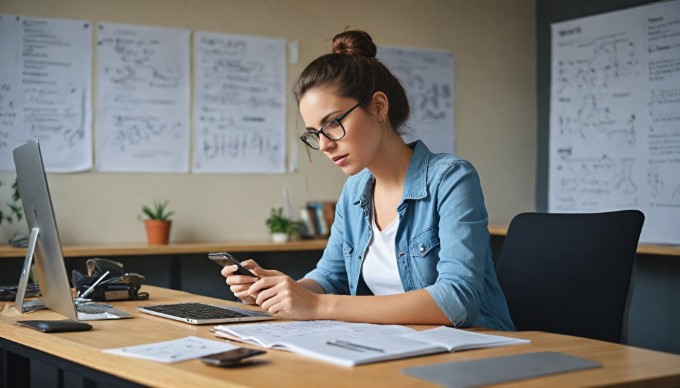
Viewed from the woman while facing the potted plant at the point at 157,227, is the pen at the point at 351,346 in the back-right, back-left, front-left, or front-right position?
back-left

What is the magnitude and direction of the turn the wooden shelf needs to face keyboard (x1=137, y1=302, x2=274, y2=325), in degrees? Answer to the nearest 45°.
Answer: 0° — it already faces it

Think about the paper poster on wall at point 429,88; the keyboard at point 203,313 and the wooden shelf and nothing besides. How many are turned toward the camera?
2

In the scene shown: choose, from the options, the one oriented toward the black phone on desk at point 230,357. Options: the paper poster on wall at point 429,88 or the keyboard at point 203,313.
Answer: the paper poster on wall

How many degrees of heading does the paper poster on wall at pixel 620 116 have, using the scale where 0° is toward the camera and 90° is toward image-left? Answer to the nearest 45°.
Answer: approximately 45°

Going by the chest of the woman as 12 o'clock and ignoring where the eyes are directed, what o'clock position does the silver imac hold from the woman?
The silver imac is roughly at 1 o'clock from the woman.

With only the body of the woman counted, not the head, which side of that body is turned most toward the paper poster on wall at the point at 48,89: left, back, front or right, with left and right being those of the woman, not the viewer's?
right

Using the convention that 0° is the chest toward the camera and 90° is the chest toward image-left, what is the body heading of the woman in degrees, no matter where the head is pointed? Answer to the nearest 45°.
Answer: approximately 45°
